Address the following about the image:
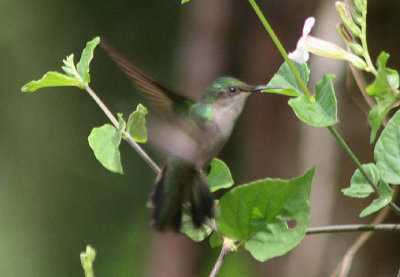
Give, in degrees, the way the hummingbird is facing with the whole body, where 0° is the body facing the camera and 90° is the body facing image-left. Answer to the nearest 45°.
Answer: approximately 270°
